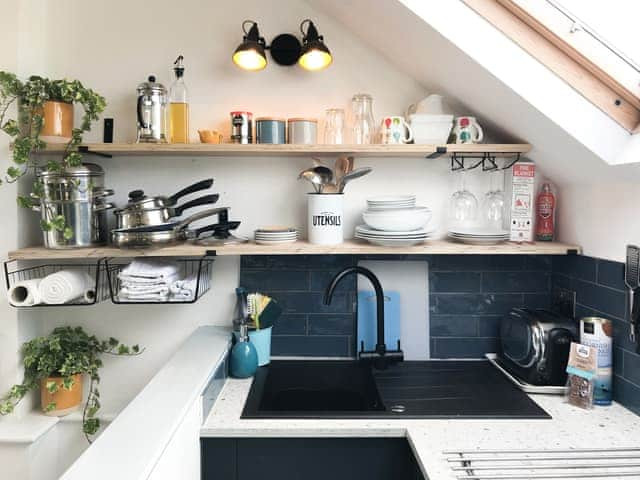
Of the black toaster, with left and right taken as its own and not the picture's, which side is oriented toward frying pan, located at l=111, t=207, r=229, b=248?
right

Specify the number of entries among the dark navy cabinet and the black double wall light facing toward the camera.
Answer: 2

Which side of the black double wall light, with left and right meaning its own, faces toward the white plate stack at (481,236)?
left

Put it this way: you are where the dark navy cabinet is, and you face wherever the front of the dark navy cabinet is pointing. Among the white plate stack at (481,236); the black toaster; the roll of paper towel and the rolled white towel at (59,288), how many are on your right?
2
